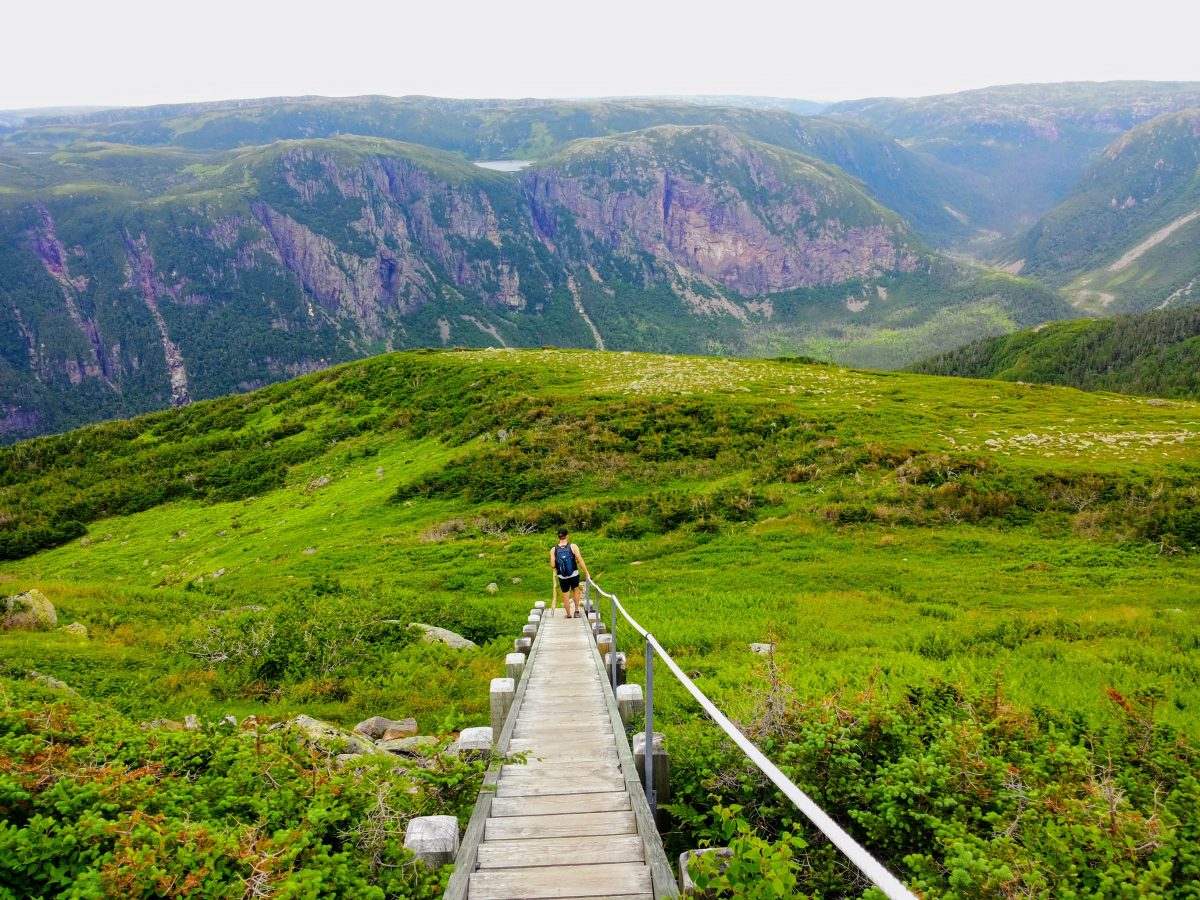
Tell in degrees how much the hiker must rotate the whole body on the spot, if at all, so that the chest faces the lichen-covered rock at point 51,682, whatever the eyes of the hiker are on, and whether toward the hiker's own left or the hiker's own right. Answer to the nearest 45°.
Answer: approximately 135° to the hiker's own left

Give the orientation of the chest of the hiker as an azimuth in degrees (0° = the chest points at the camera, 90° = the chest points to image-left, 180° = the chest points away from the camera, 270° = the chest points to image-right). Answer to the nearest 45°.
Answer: approximately 180°

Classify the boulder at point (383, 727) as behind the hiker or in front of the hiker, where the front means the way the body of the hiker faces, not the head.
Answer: behind

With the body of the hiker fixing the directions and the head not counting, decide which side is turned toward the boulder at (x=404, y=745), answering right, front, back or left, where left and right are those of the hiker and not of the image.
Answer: back

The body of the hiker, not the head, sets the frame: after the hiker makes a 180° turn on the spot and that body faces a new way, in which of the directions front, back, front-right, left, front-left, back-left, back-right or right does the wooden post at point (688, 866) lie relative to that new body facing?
front

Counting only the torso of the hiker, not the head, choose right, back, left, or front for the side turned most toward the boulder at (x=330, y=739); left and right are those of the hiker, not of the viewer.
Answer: back

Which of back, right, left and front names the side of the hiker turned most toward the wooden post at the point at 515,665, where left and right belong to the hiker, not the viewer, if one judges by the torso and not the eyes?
back

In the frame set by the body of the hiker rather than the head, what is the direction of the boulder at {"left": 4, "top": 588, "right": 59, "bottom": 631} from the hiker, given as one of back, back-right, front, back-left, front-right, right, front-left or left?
left
